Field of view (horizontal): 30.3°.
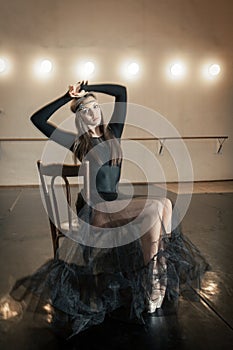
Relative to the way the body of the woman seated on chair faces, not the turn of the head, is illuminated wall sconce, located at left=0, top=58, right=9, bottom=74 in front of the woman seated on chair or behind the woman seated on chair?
behind

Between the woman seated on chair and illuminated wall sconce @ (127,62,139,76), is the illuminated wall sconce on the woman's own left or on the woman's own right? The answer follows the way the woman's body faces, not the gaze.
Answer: on the woman's own left

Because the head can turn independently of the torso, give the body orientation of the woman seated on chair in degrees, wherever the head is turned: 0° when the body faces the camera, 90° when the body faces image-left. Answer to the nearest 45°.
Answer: approximately 315°

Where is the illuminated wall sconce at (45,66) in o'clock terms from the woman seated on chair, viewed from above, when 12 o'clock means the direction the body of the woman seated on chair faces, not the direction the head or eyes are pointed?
The illuminated wall sconce is roughly at 7 o'clock from the woman seated on chair.

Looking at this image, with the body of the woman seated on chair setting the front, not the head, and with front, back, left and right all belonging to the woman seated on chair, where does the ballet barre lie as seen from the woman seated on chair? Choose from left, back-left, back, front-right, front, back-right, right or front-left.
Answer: back-left

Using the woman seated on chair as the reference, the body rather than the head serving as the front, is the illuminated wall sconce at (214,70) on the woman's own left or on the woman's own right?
on the woman's own left

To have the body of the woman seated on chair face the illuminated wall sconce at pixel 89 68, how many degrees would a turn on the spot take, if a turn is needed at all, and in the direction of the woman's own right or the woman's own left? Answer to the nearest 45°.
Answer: approximately 135° to the woman's own left
